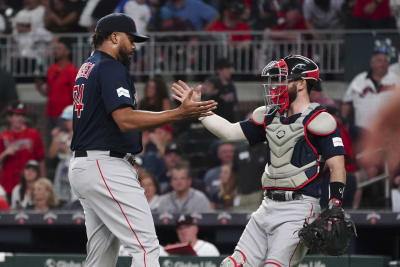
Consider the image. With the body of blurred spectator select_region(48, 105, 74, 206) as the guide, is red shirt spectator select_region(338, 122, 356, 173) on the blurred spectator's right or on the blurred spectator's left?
on the blurred spectator's left

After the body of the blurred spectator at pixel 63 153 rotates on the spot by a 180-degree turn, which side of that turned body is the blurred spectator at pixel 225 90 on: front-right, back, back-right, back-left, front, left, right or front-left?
right

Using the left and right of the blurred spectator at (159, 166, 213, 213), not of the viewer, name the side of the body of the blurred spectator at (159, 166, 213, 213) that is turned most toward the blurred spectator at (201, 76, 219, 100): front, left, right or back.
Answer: back

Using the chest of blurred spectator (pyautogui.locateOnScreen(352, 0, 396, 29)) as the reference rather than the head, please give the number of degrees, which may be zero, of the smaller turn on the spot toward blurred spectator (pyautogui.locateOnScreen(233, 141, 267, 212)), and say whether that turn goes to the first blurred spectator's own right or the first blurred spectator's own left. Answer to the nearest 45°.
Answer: approximately 45° to the first blurred spectator's own right

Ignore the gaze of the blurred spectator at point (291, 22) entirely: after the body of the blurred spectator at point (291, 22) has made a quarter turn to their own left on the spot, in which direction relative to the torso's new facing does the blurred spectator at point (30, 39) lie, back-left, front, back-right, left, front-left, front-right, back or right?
back-right

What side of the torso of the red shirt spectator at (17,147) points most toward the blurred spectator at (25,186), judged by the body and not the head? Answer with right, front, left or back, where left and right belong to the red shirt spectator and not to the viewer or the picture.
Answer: front

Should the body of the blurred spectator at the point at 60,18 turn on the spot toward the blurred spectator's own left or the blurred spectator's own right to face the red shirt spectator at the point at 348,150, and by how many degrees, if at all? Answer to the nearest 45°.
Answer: approximately 45° to the blurred spectator's own left

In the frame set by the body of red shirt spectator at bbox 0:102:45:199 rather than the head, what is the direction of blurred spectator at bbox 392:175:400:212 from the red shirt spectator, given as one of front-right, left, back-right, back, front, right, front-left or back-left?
front-left

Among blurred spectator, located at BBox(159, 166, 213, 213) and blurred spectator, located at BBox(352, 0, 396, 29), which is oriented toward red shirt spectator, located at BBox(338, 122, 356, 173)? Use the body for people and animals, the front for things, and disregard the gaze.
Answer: blurred spectator, located at BBox(352, 0, 396, 29)
